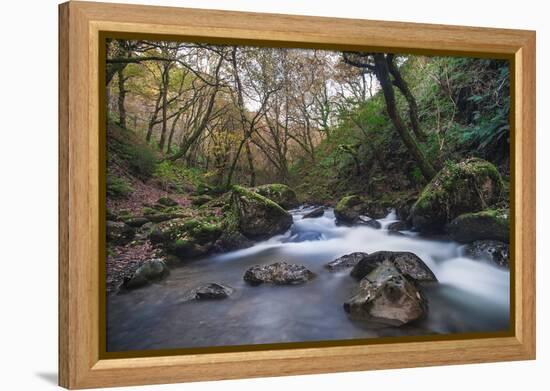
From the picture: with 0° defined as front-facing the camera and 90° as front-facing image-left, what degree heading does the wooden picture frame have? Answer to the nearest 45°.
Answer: approximately 315°
